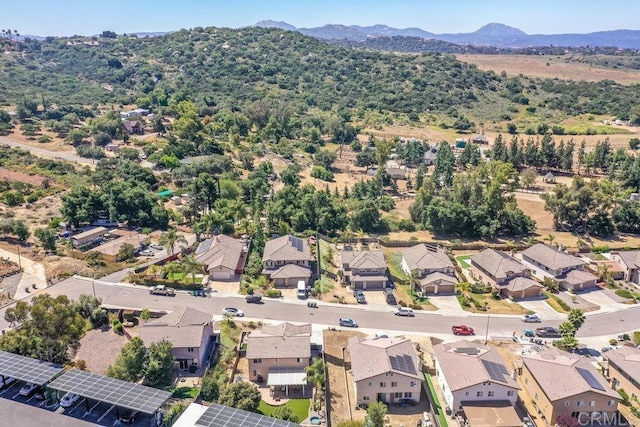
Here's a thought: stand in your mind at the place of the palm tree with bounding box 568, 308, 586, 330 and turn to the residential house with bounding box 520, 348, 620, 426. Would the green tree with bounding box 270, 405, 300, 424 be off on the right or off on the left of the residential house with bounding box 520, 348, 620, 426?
right

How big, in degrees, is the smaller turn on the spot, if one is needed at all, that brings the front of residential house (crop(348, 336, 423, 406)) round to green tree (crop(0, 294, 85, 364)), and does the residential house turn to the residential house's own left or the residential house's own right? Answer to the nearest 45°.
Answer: approximately 90° to the residential house's own left

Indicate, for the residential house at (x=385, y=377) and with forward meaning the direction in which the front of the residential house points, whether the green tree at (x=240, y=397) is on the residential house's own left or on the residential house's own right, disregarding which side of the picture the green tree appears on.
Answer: on the residential house's own left

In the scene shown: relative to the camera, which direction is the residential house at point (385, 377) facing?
away from the camera

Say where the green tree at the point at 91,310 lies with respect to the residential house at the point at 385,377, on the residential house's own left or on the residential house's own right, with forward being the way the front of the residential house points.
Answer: on the residential house's own left

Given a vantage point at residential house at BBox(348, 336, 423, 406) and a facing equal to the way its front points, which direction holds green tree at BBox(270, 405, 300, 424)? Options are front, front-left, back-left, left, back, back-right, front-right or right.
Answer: back-left

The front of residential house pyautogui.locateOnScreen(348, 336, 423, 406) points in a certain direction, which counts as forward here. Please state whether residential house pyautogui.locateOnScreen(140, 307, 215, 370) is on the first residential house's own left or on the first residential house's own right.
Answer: on the first residential house's own left

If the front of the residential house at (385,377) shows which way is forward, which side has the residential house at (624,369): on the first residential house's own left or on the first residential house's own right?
on the first residential house's own right

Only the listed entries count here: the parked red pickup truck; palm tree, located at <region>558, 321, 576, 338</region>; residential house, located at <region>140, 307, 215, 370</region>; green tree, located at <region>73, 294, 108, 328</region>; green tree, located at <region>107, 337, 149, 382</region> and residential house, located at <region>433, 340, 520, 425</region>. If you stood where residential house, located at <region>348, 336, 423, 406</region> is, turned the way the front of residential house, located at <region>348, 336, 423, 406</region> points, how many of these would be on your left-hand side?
3

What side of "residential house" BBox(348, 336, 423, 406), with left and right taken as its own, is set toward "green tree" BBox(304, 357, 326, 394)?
left

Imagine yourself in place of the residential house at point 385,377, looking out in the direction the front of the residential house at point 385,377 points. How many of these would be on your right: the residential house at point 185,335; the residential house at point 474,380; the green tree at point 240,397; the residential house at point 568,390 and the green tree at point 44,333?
2

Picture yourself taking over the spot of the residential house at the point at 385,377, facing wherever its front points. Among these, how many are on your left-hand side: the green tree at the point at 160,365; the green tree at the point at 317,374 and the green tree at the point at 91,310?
3
